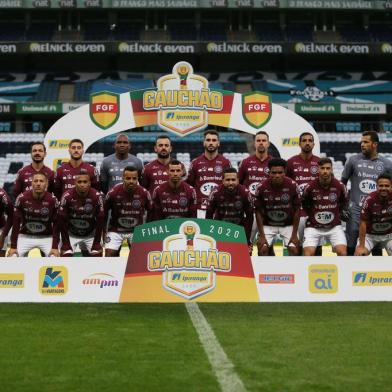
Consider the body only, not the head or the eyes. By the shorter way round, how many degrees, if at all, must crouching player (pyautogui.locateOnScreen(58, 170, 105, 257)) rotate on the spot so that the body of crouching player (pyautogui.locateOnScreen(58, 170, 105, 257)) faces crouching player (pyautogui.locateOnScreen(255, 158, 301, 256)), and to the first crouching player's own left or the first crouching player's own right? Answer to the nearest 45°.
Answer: approximately 90° to the first crouching player's own left

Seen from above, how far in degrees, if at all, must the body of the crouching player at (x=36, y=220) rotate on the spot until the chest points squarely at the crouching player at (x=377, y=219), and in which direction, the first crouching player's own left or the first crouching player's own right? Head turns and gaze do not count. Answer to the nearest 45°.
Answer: approximately 90° to the first crouching player's own left

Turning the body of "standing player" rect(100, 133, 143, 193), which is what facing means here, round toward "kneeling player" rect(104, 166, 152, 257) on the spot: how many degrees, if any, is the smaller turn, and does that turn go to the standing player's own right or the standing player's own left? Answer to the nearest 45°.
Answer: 0° — they already face them

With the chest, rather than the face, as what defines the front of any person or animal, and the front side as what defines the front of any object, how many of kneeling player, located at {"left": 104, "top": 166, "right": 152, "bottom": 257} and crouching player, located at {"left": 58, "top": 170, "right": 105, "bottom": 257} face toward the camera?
2

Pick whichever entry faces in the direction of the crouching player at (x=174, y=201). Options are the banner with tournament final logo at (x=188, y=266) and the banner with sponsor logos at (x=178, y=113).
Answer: the banner with sponsor logos at (x=178, y=113)

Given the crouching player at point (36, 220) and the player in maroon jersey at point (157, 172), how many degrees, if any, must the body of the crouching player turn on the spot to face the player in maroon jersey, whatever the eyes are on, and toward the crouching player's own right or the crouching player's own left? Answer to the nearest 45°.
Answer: approximately 90° to the crouching player's own left

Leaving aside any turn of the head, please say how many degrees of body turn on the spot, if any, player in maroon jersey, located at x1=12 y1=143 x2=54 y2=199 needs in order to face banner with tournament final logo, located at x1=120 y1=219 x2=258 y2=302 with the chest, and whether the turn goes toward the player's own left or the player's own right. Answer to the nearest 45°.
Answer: approximately 45° to the player's own left

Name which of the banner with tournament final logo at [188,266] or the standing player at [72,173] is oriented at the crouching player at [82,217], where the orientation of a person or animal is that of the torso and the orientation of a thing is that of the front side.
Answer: the standing player

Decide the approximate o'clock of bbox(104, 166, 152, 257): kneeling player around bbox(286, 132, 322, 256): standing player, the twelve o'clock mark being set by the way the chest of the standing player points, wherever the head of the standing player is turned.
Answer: The kneeling player is roughly at 2 o'clock from the standing player.
